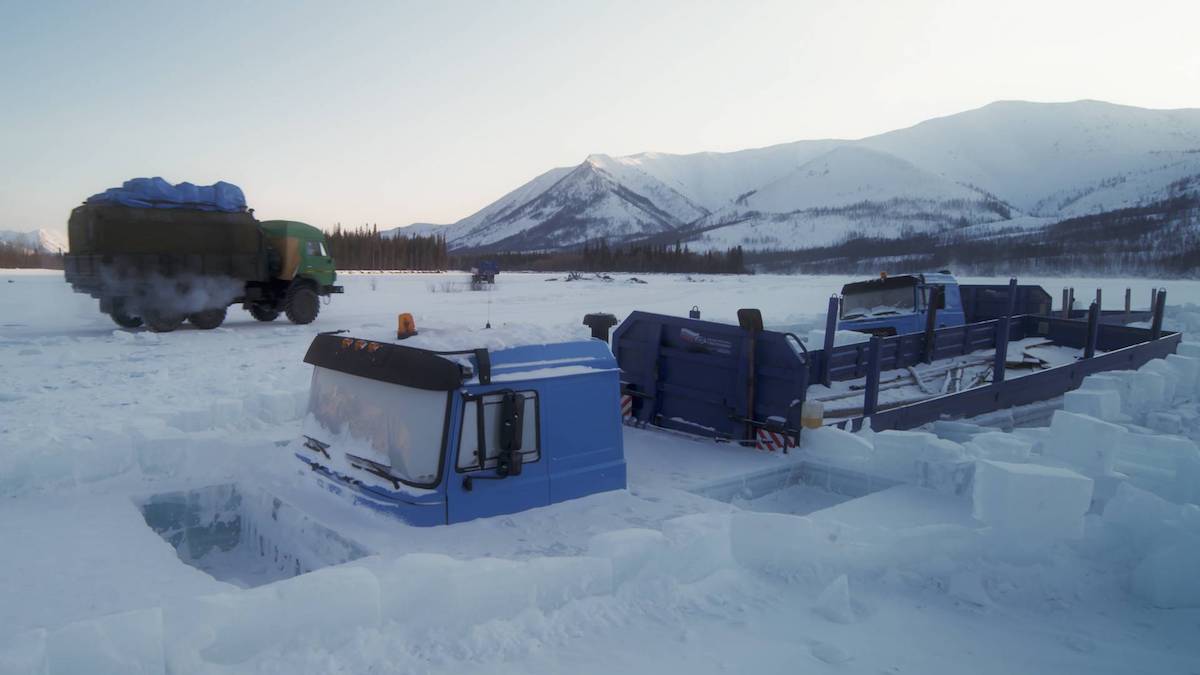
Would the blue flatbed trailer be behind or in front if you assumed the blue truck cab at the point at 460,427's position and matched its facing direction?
behind

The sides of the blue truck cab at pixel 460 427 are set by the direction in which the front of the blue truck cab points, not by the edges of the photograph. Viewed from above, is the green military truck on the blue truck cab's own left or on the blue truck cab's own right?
on the blue truck cab's own right

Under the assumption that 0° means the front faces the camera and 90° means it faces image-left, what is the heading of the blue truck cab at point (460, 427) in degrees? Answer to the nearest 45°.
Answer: approximately 45°

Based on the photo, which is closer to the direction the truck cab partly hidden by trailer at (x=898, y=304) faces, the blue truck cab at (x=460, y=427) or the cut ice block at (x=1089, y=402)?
the blue truck cab

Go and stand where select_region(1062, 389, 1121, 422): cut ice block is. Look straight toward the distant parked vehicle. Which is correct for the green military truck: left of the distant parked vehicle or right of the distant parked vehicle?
left

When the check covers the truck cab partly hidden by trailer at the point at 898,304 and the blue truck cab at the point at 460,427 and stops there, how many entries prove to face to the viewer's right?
0

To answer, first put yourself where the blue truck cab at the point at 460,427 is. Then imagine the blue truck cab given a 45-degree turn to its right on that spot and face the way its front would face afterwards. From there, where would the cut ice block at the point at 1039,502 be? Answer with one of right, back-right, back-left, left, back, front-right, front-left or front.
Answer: back

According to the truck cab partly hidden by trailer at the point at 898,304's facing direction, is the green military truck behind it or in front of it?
in front

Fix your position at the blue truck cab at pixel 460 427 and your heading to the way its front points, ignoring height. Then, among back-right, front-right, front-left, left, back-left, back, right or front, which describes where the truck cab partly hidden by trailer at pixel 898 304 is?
back

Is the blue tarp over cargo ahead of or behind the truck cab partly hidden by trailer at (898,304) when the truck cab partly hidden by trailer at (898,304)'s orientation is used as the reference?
ahead

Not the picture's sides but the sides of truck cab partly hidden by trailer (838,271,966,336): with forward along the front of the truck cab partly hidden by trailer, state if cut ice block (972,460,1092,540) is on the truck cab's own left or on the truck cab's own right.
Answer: on the truck cab's own left

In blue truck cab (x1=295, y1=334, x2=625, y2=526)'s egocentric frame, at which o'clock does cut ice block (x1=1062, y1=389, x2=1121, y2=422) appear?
The cut ice block is roughly at 7 o'clock from the blue truck cab.

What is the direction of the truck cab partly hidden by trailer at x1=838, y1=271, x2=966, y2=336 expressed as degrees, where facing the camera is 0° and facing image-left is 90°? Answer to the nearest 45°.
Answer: approximately 45°
